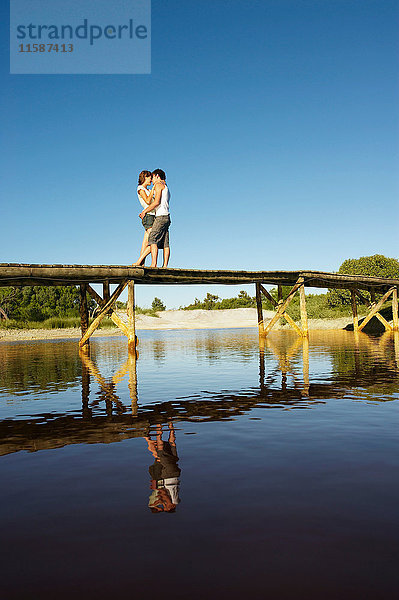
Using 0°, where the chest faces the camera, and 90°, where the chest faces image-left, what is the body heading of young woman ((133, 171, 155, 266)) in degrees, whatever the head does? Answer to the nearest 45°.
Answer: approximately 270°
